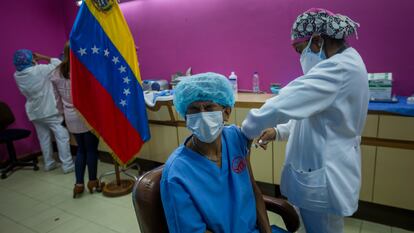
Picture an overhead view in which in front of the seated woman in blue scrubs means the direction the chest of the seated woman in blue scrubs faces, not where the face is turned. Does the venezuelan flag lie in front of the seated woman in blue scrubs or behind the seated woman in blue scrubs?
behind

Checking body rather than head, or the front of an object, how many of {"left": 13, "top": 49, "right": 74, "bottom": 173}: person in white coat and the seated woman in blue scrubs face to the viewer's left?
0

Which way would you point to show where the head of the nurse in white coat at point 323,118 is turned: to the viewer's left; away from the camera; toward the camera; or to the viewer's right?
to the viewer's left

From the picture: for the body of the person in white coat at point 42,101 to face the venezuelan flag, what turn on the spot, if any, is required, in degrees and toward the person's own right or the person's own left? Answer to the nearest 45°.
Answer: approximately 135° to the person's own right

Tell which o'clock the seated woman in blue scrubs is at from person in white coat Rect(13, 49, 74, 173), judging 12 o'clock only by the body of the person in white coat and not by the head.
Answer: The seated woman in blue scrubs is roughly at 4 o'clock from the person in white coat.

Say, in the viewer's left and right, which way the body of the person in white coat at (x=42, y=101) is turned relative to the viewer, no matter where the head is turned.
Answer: facing away from the viewer and to the right of the viewer

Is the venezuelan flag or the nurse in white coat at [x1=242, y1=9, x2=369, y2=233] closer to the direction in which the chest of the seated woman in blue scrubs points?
the nurse in white coat

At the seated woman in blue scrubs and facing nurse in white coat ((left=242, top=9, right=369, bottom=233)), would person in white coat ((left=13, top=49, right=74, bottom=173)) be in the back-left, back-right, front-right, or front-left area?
back-left

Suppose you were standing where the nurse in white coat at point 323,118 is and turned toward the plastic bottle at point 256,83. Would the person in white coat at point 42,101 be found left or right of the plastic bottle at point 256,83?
left

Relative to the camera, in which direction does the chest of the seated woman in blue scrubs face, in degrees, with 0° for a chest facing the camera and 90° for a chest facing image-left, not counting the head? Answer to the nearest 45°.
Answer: approximately 315°
